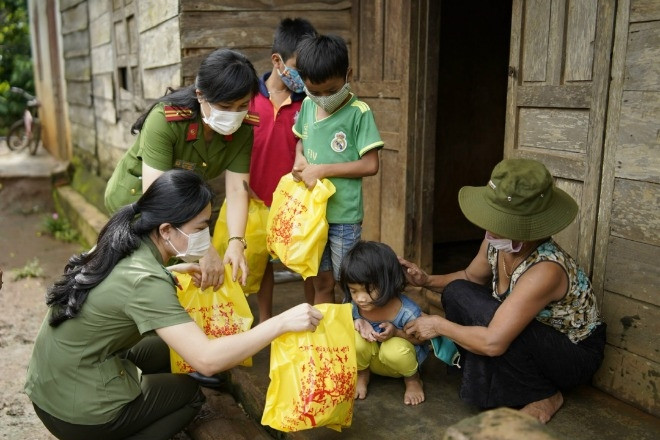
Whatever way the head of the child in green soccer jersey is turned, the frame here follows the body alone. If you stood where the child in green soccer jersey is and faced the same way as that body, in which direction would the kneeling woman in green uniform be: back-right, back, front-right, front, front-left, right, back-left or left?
front

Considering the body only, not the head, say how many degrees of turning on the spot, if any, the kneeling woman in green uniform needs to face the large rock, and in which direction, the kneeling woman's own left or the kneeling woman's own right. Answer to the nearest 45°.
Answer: approximately 45° to the kneeling woman's own right

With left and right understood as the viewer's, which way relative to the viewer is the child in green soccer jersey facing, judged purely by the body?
facing the viewer and to the left of the viewer

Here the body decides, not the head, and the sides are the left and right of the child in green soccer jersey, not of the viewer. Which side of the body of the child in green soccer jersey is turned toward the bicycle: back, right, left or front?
right

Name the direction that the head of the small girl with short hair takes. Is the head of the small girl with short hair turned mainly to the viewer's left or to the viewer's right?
to the viewer's left

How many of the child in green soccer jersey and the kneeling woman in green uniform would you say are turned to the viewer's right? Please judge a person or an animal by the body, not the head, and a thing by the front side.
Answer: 1

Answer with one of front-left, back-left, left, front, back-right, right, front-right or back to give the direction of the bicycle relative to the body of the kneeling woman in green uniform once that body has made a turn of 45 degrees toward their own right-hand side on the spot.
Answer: back-left

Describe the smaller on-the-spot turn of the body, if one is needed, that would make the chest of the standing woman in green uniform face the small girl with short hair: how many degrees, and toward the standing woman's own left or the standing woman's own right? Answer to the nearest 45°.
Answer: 0° — they already face them

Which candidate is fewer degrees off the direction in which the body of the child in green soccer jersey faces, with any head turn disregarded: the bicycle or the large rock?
the large rock

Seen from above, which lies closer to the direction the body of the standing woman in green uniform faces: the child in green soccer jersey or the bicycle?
the child in green soccer jersey

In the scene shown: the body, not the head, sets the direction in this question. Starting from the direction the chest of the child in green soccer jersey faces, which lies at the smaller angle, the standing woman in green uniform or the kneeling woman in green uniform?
the kneeling woman in green uniform

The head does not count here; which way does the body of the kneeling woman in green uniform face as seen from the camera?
to the viewer's right

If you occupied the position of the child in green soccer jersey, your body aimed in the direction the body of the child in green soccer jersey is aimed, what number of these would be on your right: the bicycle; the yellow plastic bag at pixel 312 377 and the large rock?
1

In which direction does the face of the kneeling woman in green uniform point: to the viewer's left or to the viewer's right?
to the viewer's right
